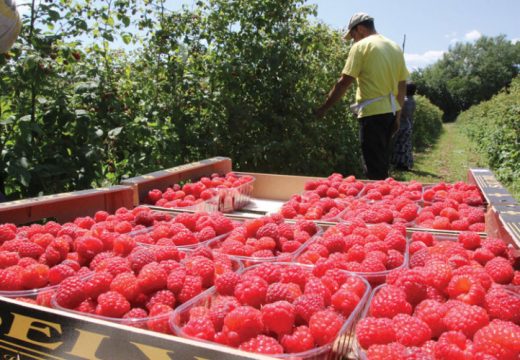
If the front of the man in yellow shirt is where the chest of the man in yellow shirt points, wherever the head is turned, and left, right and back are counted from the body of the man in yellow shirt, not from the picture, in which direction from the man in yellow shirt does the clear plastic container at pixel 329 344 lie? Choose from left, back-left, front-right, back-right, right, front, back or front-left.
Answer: back-left

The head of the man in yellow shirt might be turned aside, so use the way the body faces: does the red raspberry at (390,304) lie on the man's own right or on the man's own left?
on the man's own left

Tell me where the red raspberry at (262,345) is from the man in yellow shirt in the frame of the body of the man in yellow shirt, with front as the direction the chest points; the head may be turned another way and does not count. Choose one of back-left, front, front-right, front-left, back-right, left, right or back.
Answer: back-left

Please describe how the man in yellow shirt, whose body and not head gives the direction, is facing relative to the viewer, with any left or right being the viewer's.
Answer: facing away from the viewer and to the left of the viewer

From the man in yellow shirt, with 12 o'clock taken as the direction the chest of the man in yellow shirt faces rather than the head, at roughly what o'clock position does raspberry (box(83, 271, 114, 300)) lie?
The raspberry is roughly at 8 o'clock from the man in yellow shirt.

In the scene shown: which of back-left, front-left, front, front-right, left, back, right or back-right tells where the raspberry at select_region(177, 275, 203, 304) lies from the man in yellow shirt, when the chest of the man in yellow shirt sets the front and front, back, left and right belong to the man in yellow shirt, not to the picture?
back-left
